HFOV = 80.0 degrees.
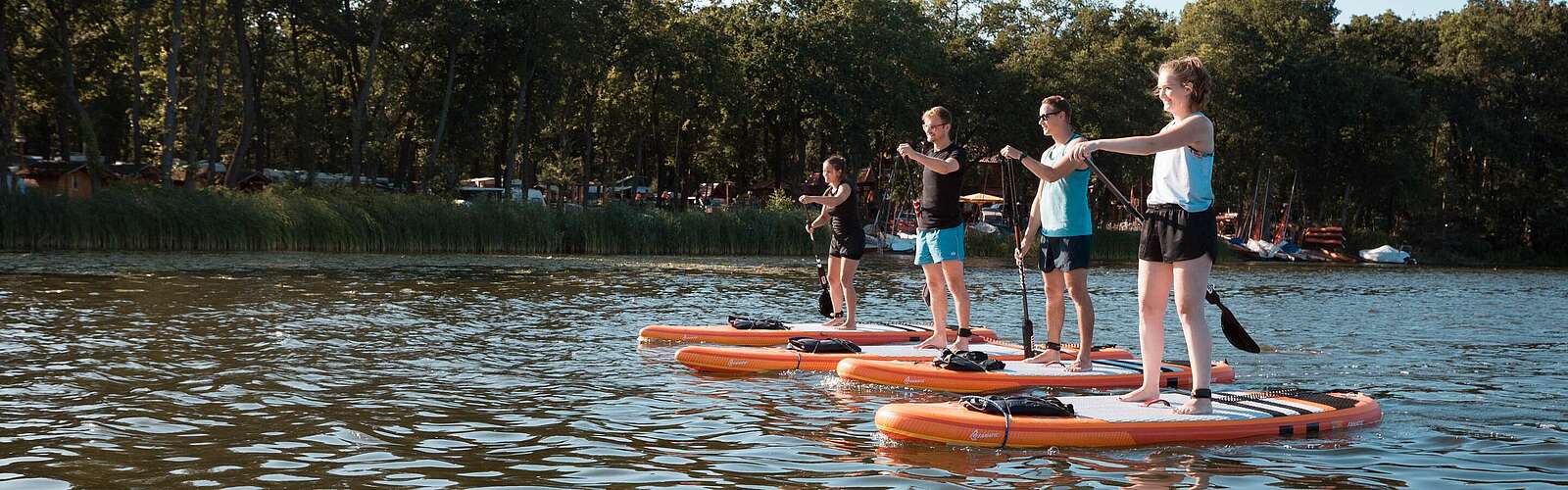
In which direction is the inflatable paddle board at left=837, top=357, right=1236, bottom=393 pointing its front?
to the viewer's left

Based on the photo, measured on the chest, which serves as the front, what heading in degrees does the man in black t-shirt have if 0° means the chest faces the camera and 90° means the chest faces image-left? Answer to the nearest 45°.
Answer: approximately 45°

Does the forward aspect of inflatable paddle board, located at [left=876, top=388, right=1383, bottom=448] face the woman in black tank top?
no

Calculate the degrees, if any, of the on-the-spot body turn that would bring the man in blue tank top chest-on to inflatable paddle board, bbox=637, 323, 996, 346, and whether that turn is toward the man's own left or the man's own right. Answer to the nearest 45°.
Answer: approximately 90° to the man's own right

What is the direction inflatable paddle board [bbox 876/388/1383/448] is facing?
to the viewer's left

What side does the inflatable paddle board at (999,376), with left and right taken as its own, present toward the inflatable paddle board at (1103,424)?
left

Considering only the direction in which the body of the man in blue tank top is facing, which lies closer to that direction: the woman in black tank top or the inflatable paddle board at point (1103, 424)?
the inflatable paddle board

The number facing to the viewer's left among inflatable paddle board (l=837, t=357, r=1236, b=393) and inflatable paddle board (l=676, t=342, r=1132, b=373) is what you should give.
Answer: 2

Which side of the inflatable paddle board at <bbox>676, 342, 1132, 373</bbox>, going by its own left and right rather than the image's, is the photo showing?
left

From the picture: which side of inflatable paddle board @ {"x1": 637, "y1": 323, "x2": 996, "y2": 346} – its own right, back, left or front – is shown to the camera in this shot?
left

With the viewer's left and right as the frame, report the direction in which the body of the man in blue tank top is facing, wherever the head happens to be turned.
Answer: facing the viewer and to the left of the viewer
